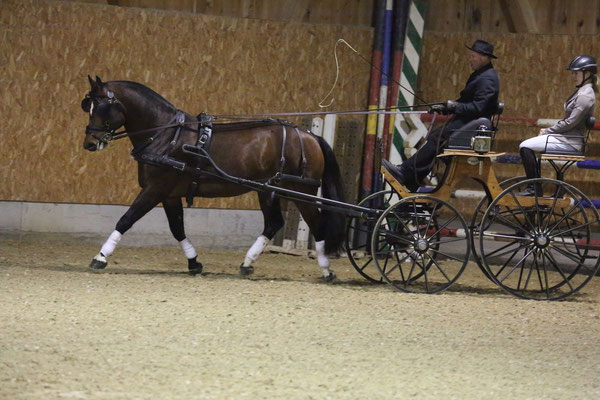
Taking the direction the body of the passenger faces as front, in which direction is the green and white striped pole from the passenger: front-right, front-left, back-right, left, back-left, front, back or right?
front-right

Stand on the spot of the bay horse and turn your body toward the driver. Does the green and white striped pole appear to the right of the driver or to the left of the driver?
left

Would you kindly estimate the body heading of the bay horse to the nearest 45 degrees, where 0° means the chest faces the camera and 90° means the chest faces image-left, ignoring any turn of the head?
approximately 90°

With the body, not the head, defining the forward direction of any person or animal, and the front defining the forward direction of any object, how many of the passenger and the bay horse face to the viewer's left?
2

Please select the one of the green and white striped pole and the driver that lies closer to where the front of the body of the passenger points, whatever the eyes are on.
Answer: the driver

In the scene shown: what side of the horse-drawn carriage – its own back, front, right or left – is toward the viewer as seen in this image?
left

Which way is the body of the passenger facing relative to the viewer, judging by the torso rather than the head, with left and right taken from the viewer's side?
facing to the left of the viewer

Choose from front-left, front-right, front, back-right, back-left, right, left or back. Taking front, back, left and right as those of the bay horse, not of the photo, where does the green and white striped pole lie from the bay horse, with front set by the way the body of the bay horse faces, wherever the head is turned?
back-right

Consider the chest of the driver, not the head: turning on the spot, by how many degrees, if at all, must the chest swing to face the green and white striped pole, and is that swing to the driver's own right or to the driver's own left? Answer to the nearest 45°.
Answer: approximately 90° to the driver's own right

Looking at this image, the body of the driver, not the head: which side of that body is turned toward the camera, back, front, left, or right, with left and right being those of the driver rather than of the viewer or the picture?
left

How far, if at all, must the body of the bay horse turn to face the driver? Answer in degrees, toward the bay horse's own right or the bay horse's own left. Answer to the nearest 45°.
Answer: approximately 180°
